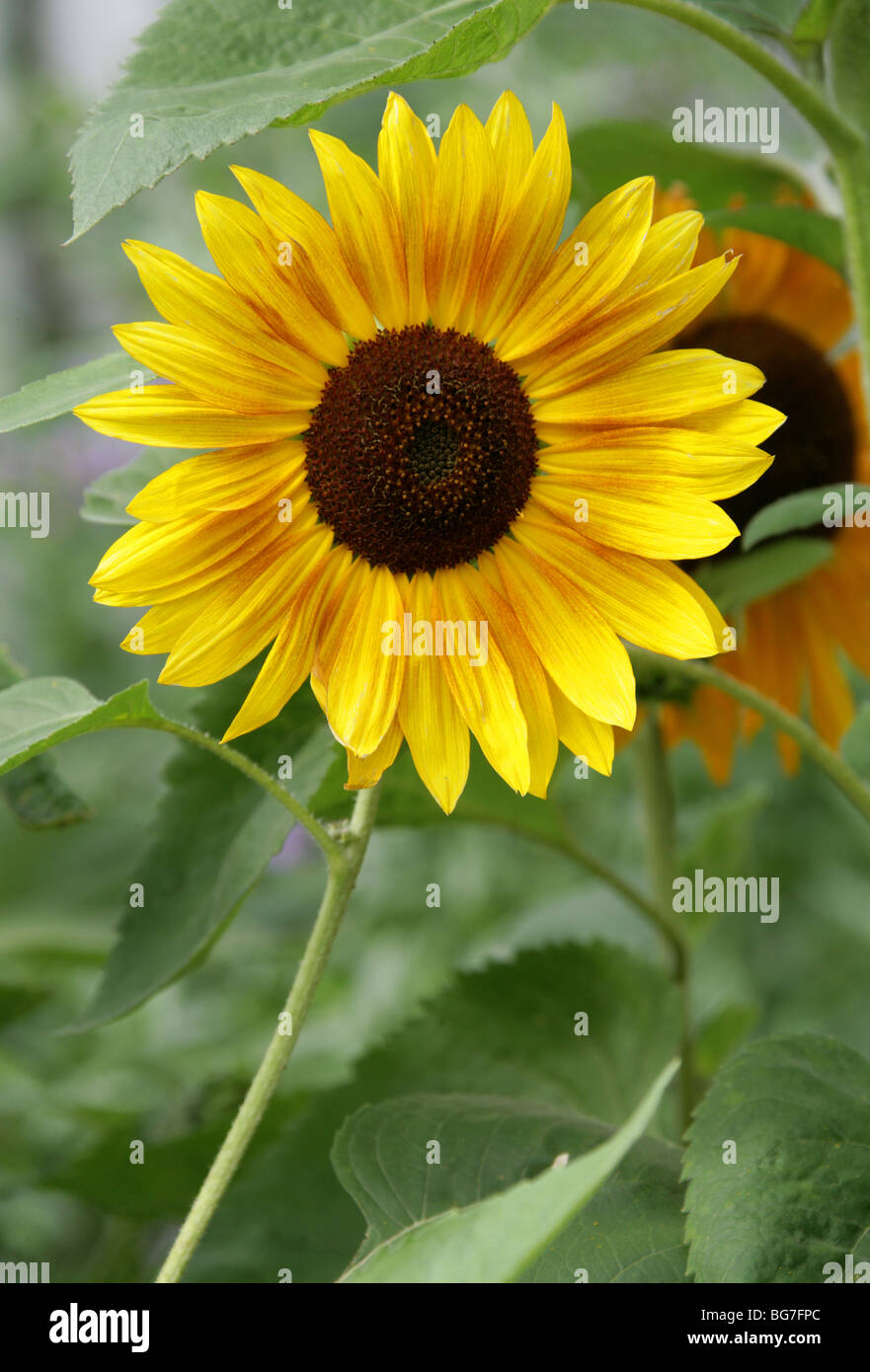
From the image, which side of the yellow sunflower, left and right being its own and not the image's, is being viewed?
front

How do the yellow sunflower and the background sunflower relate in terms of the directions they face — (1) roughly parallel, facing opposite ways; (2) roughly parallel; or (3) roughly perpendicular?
roughly parallel

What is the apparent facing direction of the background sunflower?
toward the camera

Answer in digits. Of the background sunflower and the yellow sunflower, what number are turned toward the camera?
2
